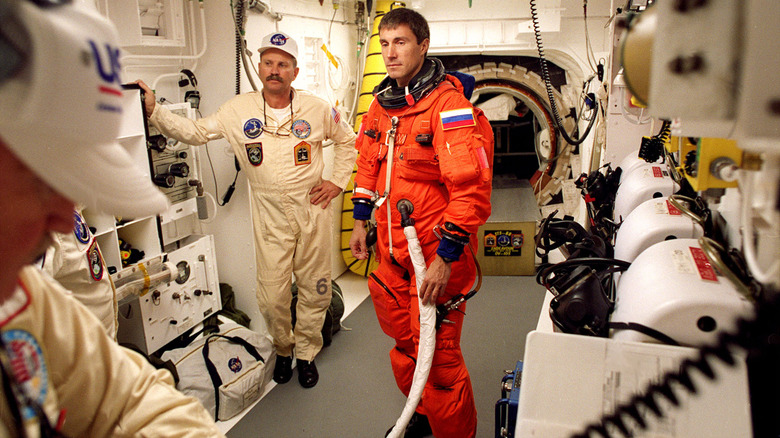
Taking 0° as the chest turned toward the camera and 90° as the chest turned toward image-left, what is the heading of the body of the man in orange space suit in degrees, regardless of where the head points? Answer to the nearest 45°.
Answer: approximately 45°

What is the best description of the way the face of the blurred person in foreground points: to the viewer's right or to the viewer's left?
to the viewer's right

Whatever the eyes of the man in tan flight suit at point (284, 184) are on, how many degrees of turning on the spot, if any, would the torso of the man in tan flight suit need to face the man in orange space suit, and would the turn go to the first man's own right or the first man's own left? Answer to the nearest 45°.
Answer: approximately 45° to the first man's own left

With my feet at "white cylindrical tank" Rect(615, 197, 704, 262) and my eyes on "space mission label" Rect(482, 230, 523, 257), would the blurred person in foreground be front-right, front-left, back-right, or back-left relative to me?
back-left

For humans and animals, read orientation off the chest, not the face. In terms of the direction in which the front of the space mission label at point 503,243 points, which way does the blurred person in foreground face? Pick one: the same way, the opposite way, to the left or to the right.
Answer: to the left

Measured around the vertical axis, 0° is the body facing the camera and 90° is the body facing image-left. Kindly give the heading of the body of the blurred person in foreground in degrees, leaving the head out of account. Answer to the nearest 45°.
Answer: approximately 315°

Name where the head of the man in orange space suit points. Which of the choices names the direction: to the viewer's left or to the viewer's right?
to the viewer's left

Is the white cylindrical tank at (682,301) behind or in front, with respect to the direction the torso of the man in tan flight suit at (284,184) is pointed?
in front

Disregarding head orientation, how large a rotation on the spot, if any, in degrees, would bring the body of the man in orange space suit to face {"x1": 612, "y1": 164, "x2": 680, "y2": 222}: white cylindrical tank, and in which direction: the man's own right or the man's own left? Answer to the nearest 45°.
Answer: approximately 135° to the man's own left

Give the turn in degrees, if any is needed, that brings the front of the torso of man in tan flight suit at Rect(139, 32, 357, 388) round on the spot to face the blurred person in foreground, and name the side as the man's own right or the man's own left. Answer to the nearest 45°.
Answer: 0° — they already face them

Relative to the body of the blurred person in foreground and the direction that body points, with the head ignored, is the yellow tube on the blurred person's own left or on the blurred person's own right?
on the blurred person's own left

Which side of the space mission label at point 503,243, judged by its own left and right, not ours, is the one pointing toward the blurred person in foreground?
front
